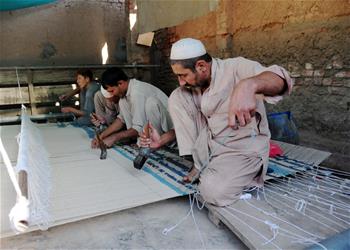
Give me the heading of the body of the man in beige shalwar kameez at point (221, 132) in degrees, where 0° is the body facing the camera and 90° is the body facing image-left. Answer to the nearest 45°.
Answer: approximately 45°

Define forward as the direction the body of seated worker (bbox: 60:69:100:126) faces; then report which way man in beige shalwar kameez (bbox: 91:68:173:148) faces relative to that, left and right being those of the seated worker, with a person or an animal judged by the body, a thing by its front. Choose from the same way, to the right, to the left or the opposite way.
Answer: the same way

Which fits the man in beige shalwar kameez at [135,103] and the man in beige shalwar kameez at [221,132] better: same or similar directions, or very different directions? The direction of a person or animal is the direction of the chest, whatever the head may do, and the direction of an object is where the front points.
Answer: same or similar directions

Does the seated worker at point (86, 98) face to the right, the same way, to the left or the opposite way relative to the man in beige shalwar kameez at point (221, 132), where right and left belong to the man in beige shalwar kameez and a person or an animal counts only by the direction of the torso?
the same way

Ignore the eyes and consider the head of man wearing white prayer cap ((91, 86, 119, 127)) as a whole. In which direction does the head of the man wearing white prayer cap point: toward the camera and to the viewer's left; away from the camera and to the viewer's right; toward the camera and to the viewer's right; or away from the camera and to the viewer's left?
toward the camera and to the viewer's left

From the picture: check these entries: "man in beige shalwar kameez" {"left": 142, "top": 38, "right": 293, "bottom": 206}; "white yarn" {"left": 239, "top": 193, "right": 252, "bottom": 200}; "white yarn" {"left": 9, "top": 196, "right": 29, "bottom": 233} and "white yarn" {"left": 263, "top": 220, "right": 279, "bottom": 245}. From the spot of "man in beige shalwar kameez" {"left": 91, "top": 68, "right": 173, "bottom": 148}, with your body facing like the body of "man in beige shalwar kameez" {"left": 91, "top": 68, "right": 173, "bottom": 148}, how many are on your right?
0

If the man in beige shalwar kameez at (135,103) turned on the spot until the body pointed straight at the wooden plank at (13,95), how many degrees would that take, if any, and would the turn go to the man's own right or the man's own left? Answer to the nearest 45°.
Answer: approximately 45° to the man's own right

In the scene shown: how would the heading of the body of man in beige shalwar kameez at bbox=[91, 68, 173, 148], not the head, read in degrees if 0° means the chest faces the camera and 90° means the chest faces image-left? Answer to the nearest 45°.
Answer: approximately 90°

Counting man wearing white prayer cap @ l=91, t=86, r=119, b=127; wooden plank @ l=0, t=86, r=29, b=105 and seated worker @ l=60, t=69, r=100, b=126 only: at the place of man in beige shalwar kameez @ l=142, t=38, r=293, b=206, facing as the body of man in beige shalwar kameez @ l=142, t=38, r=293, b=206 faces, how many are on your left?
0

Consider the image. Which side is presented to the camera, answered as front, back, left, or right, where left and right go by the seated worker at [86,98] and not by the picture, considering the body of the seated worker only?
left

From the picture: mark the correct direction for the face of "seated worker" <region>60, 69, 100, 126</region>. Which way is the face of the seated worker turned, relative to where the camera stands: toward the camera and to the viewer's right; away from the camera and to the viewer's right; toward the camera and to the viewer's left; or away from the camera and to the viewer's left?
toward the camera and to the viewer's left

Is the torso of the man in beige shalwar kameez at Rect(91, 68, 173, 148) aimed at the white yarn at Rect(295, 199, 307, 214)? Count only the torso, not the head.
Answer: no

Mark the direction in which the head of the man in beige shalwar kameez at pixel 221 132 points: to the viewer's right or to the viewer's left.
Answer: to the viewer's left

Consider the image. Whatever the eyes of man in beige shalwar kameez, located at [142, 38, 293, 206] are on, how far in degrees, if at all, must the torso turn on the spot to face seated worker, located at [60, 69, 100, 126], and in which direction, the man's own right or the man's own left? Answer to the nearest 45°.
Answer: approximately 90° to the man's own right

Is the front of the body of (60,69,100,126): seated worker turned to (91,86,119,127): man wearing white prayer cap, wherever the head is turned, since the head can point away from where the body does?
no
